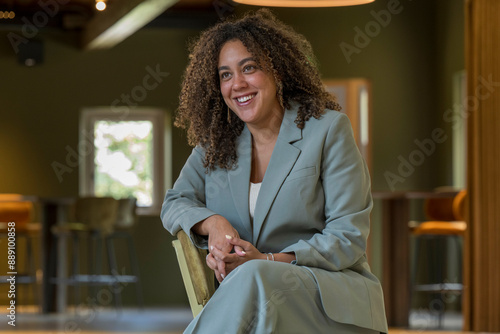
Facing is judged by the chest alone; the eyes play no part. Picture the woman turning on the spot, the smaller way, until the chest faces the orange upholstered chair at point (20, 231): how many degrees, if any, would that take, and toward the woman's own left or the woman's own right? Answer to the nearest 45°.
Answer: approximately 90° to the woman's own right

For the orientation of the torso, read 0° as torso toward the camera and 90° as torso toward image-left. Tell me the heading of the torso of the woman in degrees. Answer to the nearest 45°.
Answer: approximately 45°

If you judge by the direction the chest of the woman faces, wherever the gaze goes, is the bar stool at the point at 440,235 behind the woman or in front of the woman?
behind

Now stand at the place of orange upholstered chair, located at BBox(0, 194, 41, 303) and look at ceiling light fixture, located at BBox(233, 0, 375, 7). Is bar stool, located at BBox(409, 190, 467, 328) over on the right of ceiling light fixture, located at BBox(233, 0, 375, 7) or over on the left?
left

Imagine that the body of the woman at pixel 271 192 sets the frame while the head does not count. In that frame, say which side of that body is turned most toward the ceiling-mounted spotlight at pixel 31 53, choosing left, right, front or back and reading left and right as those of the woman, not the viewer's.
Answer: right

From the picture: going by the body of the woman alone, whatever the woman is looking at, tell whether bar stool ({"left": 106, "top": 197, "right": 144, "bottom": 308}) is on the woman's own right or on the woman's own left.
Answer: on the woman's own right
